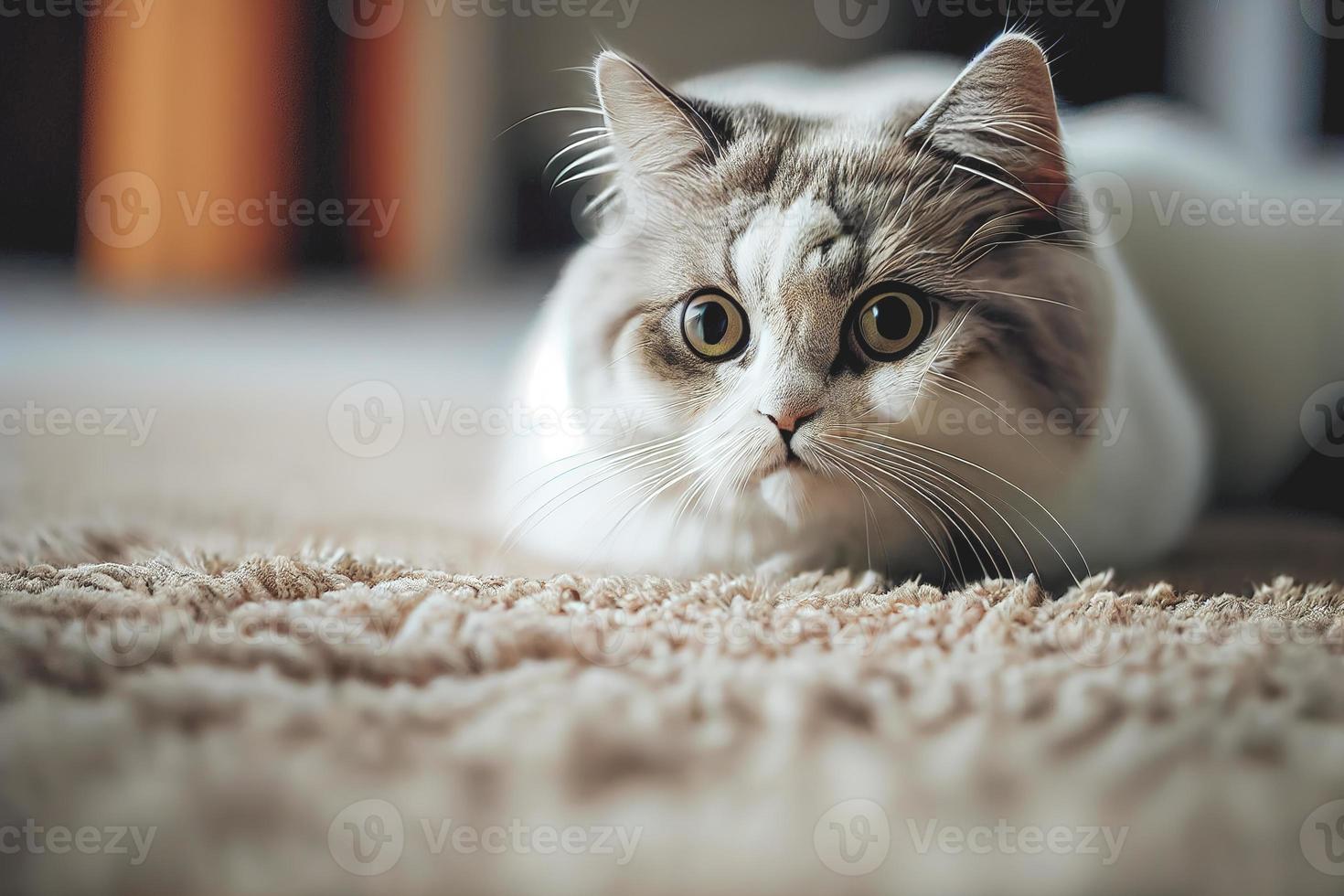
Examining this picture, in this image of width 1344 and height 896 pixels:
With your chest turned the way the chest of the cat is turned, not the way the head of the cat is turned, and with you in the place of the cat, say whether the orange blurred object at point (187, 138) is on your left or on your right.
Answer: on your right

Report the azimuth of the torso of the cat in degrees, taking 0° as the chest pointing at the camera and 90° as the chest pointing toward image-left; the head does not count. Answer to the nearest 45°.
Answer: approximately 45°

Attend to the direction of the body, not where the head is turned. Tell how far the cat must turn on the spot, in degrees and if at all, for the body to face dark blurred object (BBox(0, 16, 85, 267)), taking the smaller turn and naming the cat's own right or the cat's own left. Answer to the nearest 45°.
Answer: approximately 90° to the cat's own right
